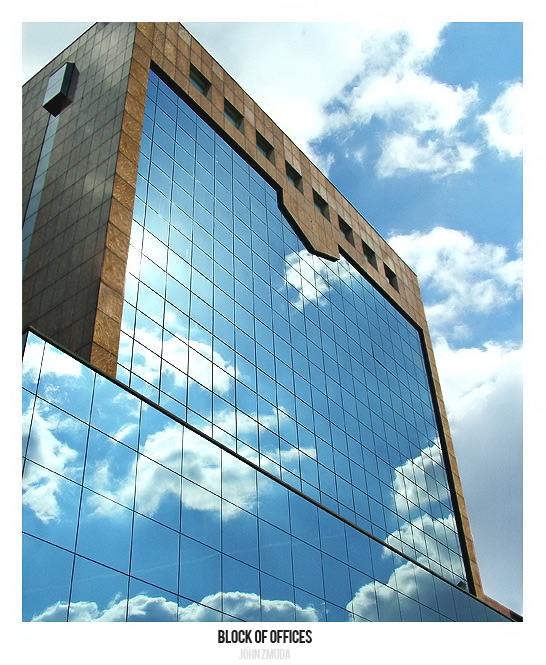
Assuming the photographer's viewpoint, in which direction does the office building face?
facing the viewer and to the right of the viewer
